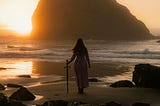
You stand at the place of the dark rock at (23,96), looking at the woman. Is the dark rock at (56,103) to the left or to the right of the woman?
right

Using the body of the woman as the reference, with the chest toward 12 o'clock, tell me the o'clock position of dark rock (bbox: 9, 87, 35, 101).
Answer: The dark rock is roughly at 9 o'clock from the woman.

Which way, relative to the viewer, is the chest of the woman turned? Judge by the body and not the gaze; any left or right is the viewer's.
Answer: facing away from the viewer

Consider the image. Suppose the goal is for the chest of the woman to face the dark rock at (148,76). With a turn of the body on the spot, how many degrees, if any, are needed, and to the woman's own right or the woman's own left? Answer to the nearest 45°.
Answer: approximately 90° to the woman's own right

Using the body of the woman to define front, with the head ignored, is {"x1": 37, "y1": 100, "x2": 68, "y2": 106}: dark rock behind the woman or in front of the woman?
behind
